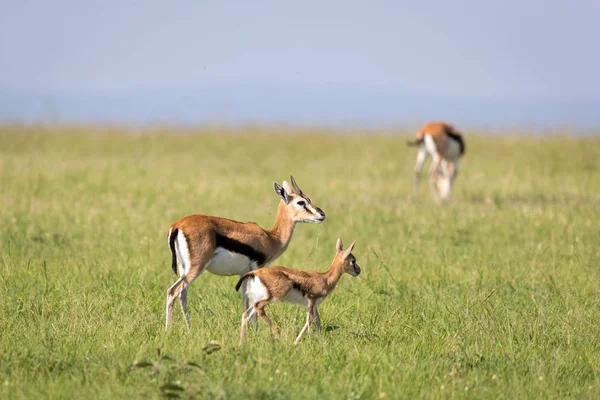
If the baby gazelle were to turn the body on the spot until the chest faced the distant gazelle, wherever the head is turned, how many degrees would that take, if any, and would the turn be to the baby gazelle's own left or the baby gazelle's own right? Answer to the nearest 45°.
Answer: approximately 90° to the baby gazelle's own left

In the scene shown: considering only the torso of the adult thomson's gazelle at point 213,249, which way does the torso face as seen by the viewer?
to the viewer's right

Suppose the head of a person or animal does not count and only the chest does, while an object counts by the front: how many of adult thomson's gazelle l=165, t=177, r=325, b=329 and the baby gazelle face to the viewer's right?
2

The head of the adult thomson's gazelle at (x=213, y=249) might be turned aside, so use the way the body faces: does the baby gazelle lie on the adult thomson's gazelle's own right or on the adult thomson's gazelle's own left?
on the adult thomson's gazelle's own right

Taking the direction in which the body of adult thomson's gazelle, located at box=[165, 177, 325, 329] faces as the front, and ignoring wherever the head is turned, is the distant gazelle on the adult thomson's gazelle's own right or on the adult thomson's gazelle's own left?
on the adult thomson's gazelle's own left

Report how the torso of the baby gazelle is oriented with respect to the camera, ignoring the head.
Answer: to the viewer's right
